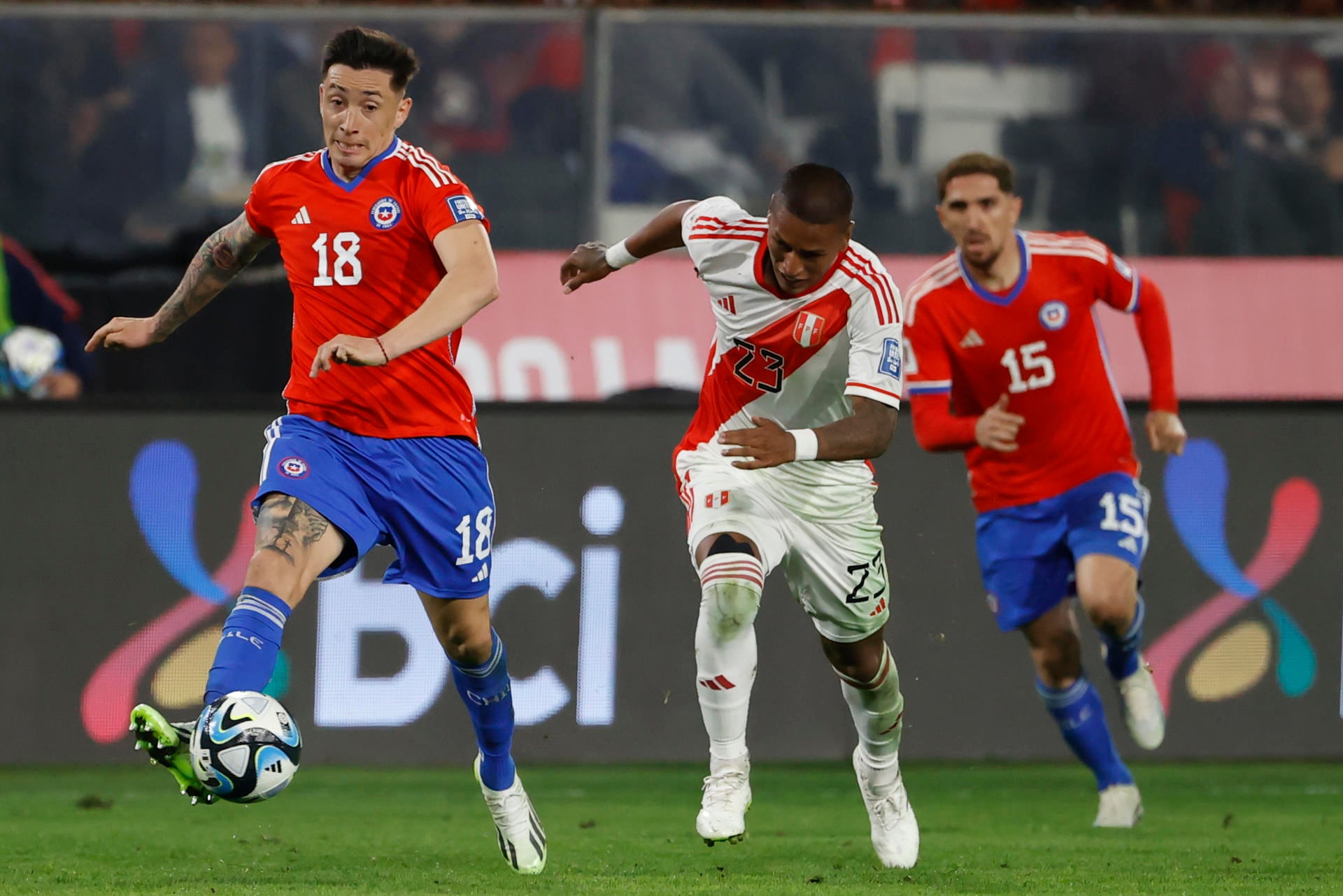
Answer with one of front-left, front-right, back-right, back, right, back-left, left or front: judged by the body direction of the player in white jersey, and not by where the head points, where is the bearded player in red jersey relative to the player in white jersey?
back-left

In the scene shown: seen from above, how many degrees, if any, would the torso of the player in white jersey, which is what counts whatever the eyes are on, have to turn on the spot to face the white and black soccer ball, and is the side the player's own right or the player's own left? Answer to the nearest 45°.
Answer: approximately 45° to the player's own right

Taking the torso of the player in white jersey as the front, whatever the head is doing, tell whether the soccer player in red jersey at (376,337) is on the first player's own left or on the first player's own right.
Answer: on the first player's own right

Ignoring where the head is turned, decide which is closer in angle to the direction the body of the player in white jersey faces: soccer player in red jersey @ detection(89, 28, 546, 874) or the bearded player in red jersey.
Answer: the soccer player in red jersey

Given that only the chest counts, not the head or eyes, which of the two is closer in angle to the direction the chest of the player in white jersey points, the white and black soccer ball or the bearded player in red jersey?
the white and black soccer ball

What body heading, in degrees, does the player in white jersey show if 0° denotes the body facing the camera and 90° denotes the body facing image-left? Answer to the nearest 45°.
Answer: approximately 0°
